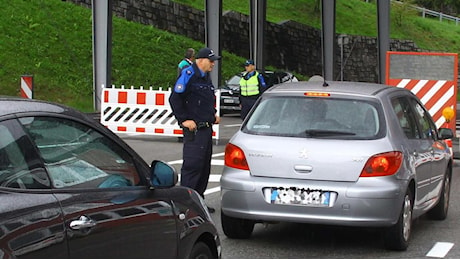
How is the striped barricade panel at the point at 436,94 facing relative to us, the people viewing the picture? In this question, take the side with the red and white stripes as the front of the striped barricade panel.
facing the viewer

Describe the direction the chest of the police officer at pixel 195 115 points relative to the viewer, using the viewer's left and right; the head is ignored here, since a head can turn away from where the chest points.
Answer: facing the viewer and to the right of the viewer

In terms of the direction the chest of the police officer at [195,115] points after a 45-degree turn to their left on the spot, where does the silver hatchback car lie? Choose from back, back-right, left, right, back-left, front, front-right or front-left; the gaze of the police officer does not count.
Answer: front-right

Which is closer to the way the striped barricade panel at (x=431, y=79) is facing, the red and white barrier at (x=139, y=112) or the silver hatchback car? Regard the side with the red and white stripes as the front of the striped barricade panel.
the silver hatchback car

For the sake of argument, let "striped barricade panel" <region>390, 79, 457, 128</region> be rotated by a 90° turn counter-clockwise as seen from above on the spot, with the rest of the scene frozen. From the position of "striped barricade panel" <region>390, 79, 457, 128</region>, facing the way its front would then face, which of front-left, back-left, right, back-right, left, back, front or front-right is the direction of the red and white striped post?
back

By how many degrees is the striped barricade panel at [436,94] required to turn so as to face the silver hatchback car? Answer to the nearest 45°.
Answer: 0° — it already faces it

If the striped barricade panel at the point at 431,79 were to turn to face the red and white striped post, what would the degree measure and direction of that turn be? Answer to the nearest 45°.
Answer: approximately 90° to its right

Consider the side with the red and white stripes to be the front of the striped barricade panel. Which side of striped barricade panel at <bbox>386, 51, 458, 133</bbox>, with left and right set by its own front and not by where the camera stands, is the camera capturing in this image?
front

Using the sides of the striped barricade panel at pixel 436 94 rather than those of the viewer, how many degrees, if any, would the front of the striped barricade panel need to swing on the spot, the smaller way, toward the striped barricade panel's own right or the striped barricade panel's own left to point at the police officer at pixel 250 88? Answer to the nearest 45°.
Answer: approximately 90° to the striped barricade panel's own right

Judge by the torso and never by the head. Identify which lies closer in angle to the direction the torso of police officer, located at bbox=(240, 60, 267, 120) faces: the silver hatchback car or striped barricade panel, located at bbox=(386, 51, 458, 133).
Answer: the silver hatchback car

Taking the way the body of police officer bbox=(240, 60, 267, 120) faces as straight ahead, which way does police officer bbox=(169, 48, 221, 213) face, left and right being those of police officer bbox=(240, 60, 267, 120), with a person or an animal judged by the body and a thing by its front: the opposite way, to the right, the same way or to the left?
to the left
